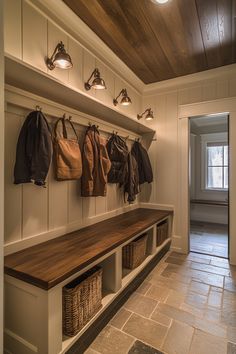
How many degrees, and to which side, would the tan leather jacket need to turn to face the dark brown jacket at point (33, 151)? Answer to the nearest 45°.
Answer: approximately 90° to its right

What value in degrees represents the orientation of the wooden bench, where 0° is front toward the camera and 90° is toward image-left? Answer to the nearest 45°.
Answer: approximately 315°

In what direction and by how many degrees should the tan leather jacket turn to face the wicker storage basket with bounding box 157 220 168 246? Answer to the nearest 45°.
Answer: approximately 90° to its left

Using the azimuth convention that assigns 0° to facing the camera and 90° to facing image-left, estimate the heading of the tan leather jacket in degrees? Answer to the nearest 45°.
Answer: approximately 315°

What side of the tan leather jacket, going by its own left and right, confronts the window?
left

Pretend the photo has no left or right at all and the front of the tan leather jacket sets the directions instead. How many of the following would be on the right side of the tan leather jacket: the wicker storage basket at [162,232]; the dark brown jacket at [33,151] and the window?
1
